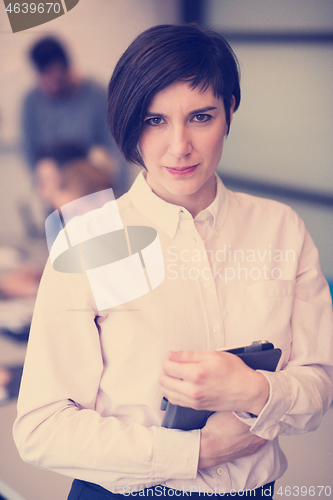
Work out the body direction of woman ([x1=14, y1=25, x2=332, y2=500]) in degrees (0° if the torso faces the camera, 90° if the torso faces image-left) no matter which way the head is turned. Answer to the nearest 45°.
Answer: approximately 0°
